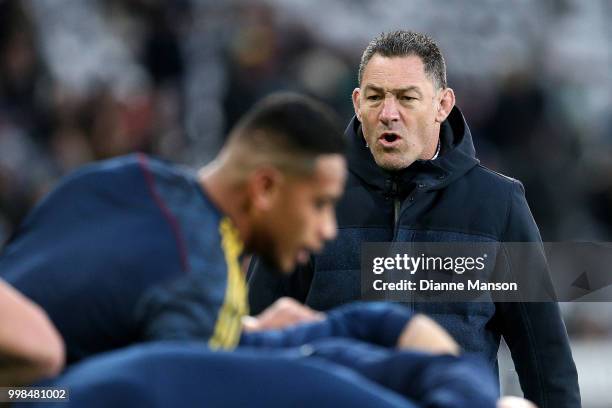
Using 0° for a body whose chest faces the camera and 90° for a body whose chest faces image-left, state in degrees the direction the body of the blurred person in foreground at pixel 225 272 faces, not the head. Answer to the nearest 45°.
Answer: approximately 270°

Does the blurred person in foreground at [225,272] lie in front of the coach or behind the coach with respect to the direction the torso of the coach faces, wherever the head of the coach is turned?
in front

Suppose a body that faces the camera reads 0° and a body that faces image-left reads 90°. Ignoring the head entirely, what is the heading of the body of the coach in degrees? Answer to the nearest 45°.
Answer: approximately 45°

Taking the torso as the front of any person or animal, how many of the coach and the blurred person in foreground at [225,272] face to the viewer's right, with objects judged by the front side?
1
